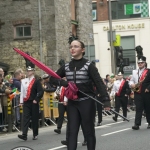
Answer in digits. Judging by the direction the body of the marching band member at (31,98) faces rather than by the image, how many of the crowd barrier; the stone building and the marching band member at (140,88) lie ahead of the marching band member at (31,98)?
0

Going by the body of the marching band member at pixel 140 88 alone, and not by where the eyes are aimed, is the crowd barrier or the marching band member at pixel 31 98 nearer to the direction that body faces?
the marching band member

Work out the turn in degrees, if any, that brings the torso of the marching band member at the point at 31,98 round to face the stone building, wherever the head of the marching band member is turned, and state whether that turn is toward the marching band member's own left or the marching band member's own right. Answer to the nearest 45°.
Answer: approximately 135° to the marching band member's own right

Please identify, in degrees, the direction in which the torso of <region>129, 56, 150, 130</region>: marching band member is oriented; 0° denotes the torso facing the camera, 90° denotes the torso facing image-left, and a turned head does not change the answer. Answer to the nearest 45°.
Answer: approximately 45°

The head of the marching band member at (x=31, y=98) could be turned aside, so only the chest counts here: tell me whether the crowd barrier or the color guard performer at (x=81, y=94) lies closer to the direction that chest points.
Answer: the color guard performer

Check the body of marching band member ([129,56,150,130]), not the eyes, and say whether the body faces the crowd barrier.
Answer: no

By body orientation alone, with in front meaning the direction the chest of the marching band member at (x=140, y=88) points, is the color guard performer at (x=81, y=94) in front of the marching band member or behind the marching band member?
in front

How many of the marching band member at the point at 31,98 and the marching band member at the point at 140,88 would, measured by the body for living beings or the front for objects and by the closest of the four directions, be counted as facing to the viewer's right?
0

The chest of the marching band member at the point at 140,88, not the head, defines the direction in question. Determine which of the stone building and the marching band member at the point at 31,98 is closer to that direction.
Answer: the marching band member

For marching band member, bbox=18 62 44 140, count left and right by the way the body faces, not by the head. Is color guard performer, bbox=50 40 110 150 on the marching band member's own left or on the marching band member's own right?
on the marching band member's own left

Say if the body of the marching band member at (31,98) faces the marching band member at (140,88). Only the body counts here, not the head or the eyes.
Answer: no

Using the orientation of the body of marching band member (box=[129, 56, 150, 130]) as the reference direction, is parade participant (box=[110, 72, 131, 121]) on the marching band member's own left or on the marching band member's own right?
on the marching band member's own right

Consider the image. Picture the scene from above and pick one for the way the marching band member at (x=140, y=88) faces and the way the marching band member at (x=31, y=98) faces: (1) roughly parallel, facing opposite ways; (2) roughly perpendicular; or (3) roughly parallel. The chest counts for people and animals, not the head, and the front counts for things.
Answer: roughly parallel

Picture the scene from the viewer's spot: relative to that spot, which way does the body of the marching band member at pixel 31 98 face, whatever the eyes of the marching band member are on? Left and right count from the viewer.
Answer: facing the viewer and to the left of the viewer

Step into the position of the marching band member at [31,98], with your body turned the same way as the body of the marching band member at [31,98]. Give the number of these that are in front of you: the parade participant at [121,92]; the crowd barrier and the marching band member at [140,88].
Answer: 0
